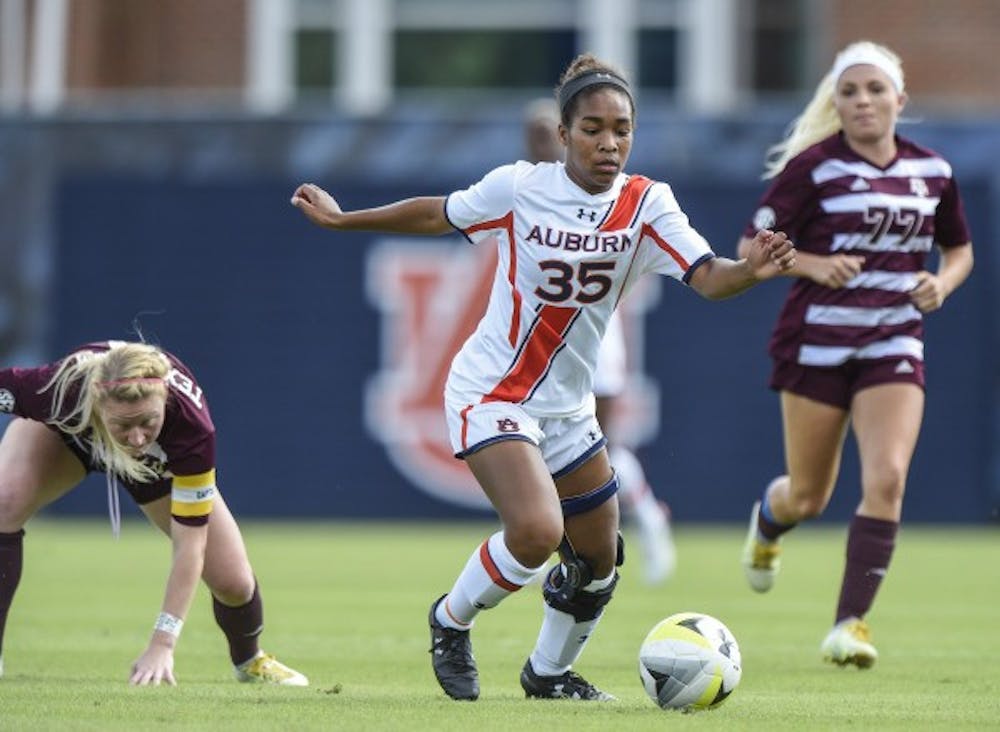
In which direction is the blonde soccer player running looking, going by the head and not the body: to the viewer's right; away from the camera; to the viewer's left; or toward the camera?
toward the camera

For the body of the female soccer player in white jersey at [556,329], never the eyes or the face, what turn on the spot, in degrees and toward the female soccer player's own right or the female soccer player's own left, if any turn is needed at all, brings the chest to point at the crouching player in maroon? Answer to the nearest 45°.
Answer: approximately 135° to the female soccer player's own right

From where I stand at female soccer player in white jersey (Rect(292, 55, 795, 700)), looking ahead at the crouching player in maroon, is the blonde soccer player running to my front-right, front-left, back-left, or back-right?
back-right

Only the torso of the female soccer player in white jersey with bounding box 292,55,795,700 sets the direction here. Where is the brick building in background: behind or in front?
behind

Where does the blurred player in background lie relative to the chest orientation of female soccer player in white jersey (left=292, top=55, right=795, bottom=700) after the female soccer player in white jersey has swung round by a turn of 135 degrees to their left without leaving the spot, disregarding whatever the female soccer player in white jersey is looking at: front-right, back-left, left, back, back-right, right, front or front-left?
front

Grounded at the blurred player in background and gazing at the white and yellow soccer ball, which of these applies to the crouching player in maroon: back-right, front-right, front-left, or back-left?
front-right

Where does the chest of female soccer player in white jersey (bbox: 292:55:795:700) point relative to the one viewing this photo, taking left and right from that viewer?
facing the viewer and to the right of the viewer

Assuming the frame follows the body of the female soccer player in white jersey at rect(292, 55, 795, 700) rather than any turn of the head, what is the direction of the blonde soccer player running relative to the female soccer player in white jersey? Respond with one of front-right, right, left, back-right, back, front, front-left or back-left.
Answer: left
